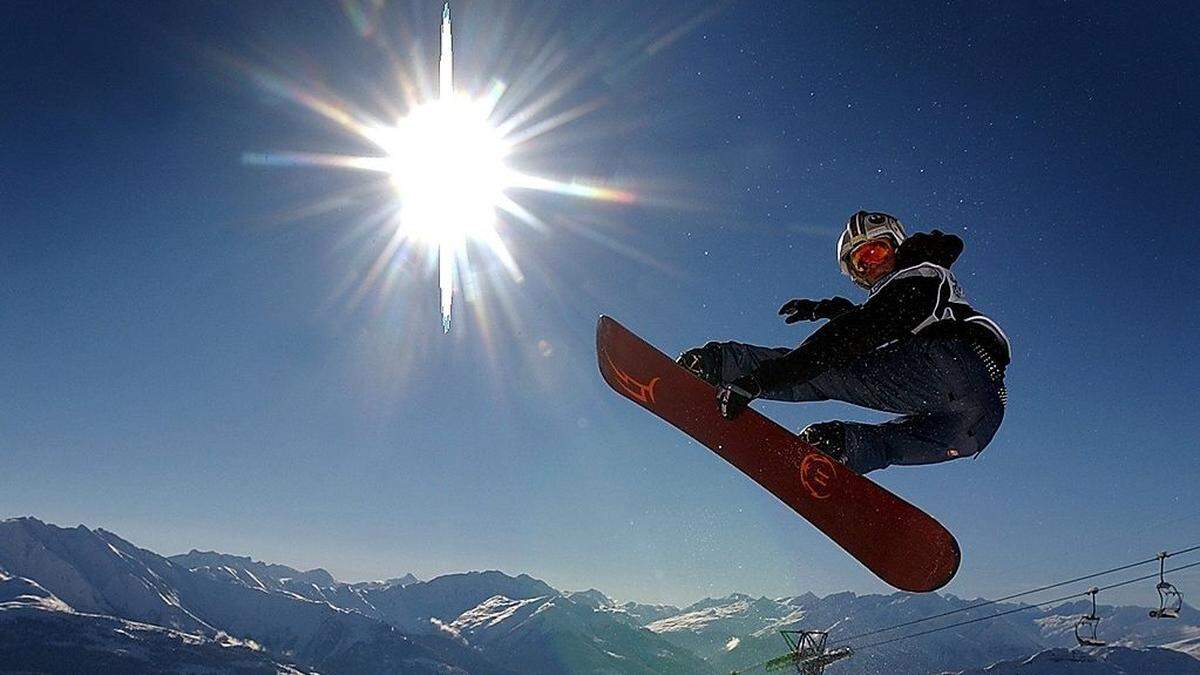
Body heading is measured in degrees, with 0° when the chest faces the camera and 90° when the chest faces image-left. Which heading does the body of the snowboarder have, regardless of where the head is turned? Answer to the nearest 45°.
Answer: approximately 90°
